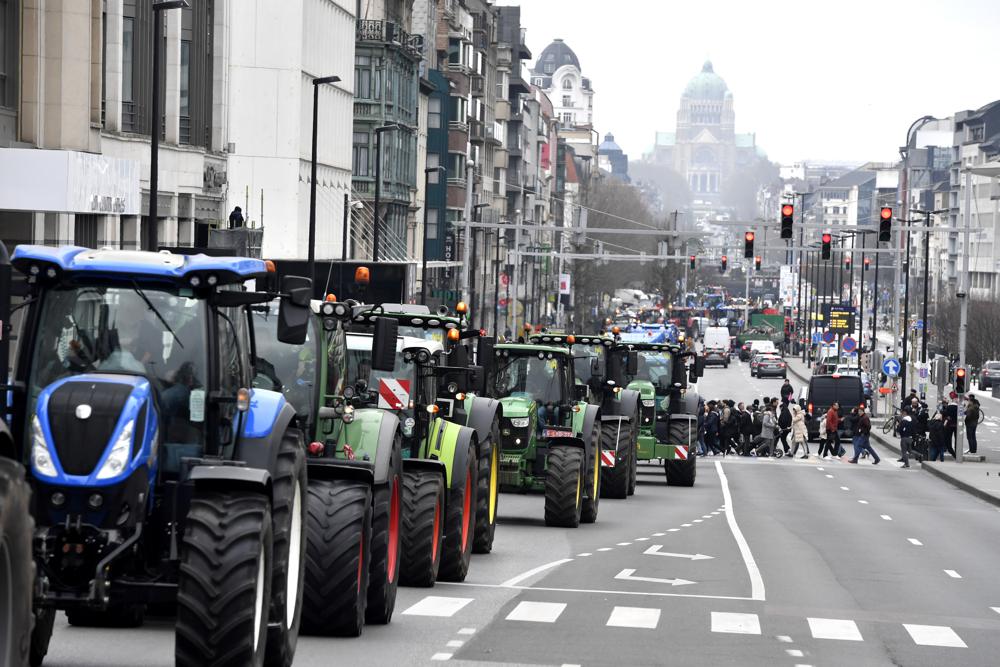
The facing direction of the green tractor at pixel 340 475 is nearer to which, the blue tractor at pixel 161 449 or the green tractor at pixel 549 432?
the blue tractor

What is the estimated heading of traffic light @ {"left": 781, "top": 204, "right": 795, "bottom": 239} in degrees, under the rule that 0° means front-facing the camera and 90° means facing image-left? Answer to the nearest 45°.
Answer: approximately 0°

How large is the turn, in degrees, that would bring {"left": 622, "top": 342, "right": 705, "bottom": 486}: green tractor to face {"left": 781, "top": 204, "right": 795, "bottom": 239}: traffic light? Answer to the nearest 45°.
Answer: approximately 180°

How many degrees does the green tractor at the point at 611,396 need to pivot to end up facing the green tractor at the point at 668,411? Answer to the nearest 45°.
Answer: approximately 180°

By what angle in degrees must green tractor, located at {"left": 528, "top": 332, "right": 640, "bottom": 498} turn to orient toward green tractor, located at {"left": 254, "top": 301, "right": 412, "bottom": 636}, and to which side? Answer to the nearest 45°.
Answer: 0° — it already faces it

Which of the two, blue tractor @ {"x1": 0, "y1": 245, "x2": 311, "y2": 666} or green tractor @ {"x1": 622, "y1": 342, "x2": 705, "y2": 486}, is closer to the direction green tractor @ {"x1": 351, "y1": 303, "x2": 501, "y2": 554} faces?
the blue tractor

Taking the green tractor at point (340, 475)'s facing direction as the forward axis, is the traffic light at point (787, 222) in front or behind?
behind

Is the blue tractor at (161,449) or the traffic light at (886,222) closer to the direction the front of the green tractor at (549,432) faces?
the blue tractor

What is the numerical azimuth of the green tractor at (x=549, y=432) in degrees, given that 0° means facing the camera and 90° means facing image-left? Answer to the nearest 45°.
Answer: approximately 45°

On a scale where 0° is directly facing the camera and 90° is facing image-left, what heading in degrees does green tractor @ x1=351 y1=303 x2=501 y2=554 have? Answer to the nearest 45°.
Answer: approximately 45°
